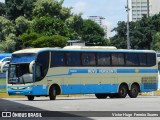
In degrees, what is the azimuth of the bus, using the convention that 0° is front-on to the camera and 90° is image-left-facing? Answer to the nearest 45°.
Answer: approximately 45°
